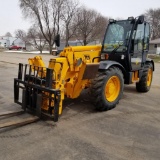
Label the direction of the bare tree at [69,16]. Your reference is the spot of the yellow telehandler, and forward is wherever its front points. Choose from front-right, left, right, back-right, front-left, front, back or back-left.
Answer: back-right

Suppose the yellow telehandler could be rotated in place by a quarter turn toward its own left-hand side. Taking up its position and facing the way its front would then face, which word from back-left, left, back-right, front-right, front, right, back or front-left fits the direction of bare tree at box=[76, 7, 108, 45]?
back-left

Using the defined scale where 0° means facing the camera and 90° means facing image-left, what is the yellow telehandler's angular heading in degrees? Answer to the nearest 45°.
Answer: approximately 45°
